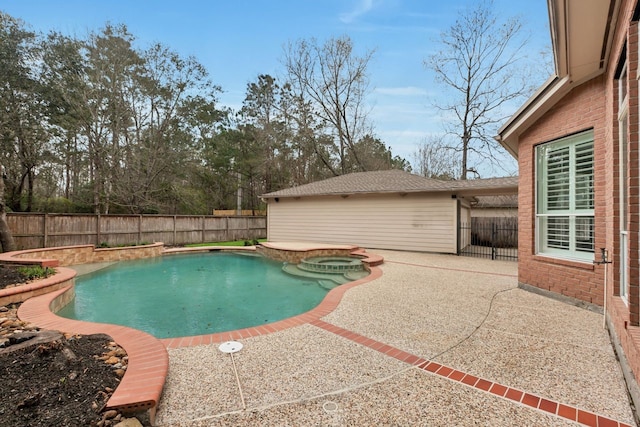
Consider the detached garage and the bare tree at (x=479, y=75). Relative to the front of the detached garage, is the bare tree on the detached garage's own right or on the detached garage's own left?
on the detached garage's own left

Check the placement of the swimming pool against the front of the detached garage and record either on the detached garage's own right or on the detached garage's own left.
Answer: on the detached garage's own right

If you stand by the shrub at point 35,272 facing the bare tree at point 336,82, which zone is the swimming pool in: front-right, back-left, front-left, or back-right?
front-right

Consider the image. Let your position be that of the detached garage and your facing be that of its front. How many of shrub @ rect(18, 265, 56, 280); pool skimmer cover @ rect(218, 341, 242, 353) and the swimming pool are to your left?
0

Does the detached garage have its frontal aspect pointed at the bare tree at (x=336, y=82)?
no

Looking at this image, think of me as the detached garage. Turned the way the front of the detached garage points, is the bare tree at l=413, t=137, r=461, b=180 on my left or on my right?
on my left

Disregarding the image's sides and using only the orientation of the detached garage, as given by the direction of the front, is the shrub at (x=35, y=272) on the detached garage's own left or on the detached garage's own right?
on the detached garage's own right
